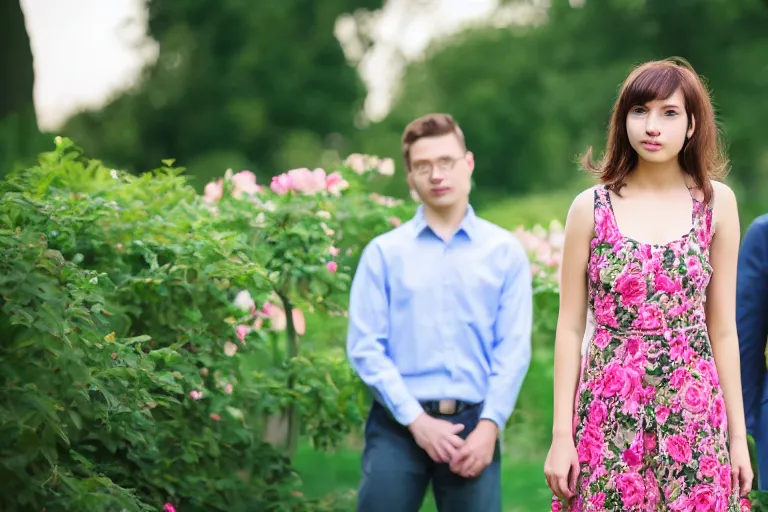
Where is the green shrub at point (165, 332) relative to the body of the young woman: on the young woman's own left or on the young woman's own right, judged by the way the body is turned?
on the young woman's own right

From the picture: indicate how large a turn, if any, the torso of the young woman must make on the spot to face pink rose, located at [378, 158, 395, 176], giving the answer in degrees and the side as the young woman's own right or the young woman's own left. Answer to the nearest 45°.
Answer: approximately 135° to the young woman's own right

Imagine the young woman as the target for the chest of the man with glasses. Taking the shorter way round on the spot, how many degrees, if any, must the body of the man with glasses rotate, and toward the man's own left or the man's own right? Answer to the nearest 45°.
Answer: approximately 45° to the man's own left

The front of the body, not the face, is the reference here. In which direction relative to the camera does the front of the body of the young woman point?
toward the camera

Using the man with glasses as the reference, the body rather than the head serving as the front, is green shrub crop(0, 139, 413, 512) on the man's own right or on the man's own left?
on the man's own right

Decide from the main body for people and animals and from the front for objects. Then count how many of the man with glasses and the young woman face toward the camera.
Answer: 2

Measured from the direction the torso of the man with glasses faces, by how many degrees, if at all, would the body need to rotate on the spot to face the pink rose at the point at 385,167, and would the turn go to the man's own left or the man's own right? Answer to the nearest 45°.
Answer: approximately 180°

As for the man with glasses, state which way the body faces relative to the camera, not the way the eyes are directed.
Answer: toward the camera
